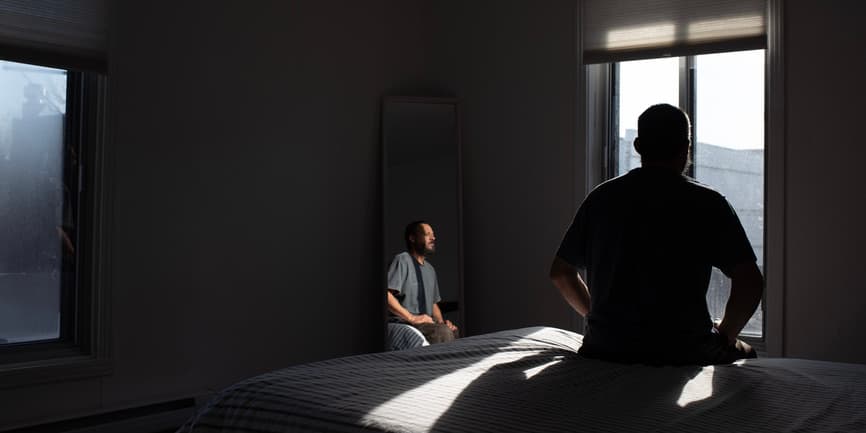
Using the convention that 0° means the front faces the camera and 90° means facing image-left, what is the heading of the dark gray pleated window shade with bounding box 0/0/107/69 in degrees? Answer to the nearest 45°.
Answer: approximately 315°

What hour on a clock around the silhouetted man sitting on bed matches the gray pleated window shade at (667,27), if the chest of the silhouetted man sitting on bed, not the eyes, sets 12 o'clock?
The gray pleated window shade is roughly at 12 o'clock from the silhouetted man sitting on bed.

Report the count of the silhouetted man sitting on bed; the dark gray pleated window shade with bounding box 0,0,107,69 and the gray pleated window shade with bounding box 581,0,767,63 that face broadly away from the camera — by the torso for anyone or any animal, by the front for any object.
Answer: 1

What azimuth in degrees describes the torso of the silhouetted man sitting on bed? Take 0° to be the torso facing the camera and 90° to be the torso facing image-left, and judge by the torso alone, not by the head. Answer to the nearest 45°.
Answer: approximately 180°

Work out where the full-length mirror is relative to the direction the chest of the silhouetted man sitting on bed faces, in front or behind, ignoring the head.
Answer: in front

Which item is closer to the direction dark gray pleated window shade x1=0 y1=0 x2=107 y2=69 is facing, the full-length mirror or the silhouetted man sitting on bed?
the silhouetted man sitting on bed

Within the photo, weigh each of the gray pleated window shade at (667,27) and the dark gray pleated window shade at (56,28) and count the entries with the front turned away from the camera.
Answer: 0

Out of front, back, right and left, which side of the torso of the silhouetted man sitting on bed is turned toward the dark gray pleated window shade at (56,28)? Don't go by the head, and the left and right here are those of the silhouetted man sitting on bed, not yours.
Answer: left

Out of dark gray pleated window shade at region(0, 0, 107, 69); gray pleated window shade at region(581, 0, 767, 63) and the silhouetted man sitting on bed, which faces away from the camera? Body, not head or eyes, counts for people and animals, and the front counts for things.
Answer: the silhouetted man sitting on bed

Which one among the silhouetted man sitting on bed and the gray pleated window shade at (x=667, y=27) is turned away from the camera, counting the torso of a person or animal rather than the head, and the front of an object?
the silhouetted man sitting on bed

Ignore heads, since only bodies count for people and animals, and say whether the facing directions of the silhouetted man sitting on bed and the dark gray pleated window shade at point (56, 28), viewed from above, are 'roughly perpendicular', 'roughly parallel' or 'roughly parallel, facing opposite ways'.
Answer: roughly perpendicular

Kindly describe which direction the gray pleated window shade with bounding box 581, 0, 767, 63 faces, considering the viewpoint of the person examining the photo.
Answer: facing the viewer and to the left of the viewer

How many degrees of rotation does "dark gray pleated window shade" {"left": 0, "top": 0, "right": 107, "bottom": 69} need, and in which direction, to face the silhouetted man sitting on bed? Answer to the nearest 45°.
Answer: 0° — it already faces them

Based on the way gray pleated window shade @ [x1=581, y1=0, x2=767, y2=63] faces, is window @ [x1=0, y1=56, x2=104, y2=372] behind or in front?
in front

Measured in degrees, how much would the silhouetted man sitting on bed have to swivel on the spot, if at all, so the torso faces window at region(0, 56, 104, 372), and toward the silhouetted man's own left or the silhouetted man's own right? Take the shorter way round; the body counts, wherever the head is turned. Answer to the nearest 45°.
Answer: approximately 90° to the silhouetted man's own left
